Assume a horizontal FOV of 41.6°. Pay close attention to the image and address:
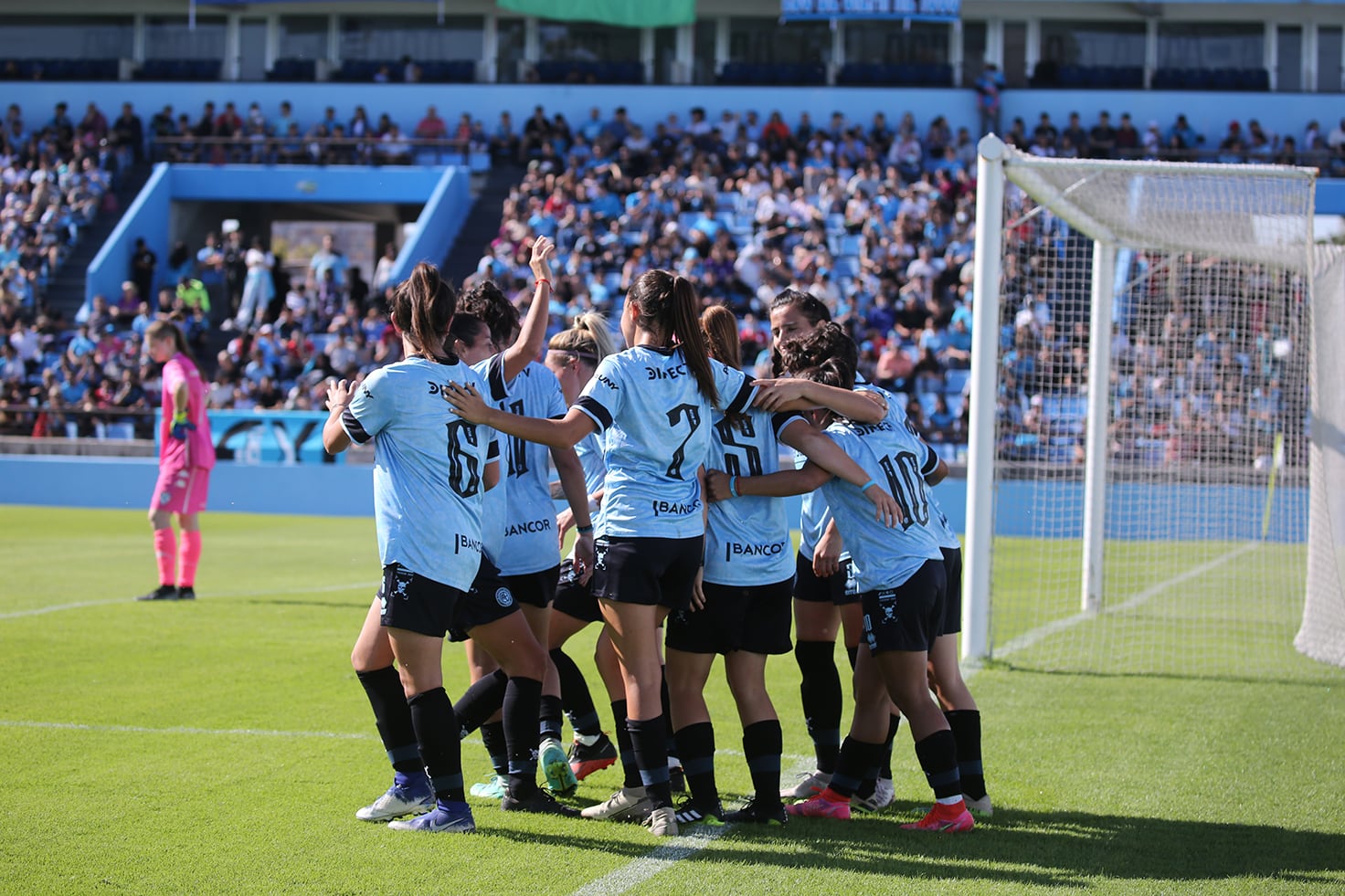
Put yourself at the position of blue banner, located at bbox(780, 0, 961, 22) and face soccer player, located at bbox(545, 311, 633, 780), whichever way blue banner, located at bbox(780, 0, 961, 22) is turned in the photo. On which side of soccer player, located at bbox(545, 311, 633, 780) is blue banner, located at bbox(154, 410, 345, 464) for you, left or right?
right

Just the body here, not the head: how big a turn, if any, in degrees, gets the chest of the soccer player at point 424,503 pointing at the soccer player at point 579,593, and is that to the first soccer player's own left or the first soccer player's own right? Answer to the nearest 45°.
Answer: approximately 90° to the first soccer player's own right

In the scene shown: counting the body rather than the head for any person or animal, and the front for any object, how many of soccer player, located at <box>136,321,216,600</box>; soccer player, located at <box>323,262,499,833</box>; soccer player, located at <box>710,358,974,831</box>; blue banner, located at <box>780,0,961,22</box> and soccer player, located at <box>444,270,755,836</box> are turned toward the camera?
1

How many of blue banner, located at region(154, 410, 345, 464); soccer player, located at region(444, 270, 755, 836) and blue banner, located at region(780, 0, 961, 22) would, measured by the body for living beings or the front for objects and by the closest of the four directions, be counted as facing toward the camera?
2

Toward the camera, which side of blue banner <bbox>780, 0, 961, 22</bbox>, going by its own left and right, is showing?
front

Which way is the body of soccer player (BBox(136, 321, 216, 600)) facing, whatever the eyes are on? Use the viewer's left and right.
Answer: facing to the left of the viewer

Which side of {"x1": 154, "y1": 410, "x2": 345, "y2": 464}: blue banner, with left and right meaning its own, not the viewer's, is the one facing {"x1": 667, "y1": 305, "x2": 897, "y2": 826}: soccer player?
front

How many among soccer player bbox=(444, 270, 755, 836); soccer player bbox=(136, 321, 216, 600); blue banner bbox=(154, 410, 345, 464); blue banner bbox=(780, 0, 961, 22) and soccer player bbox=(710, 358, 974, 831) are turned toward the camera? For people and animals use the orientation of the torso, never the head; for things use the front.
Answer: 2

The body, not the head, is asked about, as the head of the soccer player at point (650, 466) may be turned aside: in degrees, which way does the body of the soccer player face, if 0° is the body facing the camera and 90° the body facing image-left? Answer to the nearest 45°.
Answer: approximately 135°

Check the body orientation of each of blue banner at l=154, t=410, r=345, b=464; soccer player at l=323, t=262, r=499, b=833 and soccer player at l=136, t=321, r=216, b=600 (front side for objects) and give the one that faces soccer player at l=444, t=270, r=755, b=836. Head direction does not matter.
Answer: the blue banner

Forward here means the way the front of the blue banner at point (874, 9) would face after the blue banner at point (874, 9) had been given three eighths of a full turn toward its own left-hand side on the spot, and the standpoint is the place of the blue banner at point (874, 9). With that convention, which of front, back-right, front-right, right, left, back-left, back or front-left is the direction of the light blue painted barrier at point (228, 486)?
back

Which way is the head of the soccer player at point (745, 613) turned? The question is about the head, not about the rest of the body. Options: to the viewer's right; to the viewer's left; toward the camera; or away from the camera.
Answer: away from the camera

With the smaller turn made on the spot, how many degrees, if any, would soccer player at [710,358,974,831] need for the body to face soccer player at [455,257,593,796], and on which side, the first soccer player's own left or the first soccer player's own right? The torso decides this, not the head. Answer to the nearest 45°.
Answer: approximately 45° to the first soccer player's own left

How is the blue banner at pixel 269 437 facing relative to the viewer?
toward the camera

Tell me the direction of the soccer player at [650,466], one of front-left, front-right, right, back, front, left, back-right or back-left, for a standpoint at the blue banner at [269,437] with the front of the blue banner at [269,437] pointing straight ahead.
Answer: front

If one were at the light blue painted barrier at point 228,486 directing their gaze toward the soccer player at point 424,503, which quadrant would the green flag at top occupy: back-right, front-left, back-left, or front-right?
back-left
